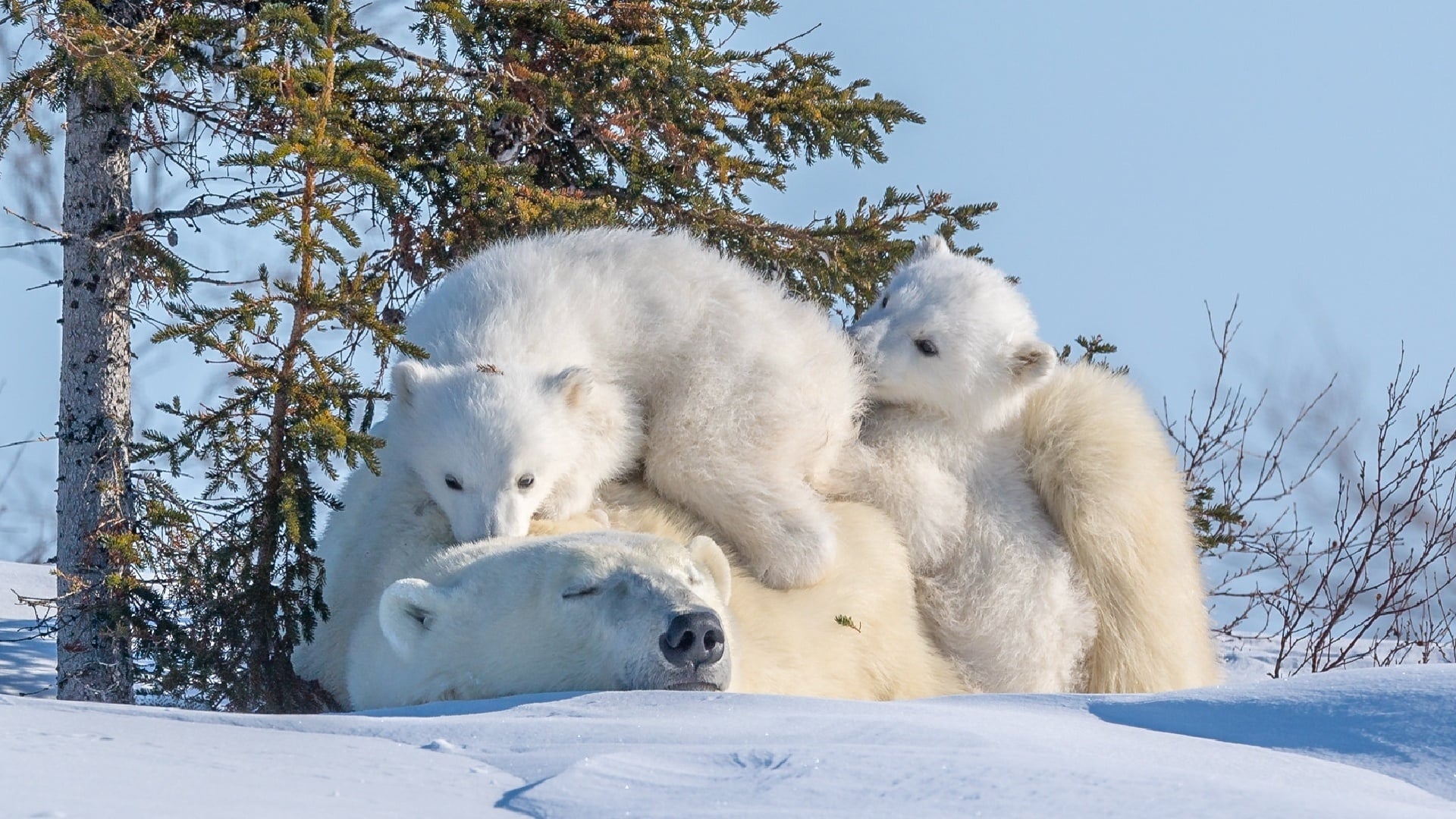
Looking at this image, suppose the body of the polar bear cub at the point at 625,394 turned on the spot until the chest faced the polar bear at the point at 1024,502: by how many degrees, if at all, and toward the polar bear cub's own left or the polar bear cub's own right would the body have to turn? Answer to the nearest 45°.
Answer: approximately 135° to the polar bear cub's own left

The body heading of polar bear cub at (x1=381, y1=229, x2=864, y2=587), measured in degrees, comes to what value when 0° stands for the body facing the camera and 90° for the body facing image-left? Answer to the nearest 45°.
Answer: approximately 45°
